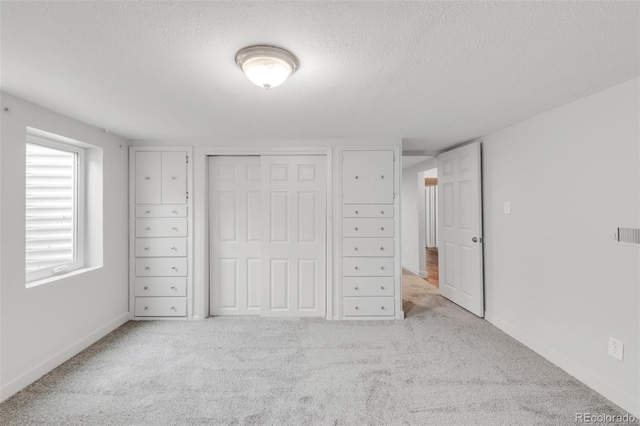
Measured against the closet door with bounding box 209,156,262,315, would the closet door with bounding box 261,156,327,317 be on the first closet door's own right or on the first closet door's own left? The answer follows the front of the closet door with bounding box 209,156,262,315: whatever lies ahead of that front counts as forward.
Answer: on the first closet door's own left

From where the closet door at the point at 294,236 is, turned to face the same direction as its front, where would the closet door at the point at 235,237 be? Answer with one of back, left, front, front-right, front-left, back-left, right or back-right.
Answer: right

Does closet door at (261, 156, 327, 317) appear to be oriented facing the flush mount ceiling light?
yes

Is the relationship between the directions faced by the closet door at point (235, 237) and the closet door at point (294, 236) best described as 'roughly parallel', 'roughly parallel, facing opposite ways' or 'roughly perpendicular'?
roughly parallel

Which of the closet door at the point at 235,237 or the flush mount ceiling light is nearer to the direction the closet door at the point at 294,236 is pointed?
the flush mount ceiling light

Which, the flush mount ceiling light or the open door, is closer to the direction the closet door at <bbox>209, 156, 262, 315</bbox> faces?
the flush mount ceiling light

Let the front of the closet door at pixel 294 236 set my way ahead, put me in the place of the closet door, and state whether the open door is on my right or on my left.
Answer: on my left

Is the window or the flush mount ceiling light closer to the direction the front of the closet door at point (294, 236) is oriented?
the flush mount ceiling light

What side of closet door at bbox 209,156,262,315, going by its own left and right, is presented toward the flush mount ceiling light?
front

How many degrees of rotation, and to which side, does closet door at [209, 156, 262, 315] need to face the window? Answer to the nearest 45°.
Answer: approximately 90° to its right

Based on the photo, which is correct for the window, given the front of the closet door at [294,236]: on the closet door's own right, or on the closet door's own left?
on the closet door's own right

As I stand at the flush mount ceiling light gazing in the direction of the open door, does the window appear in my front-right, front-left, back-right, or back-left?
back-left

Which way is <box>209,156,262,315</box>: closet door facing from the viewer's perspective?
toward the camera

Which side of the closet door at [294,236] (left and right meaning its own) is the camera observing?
front
